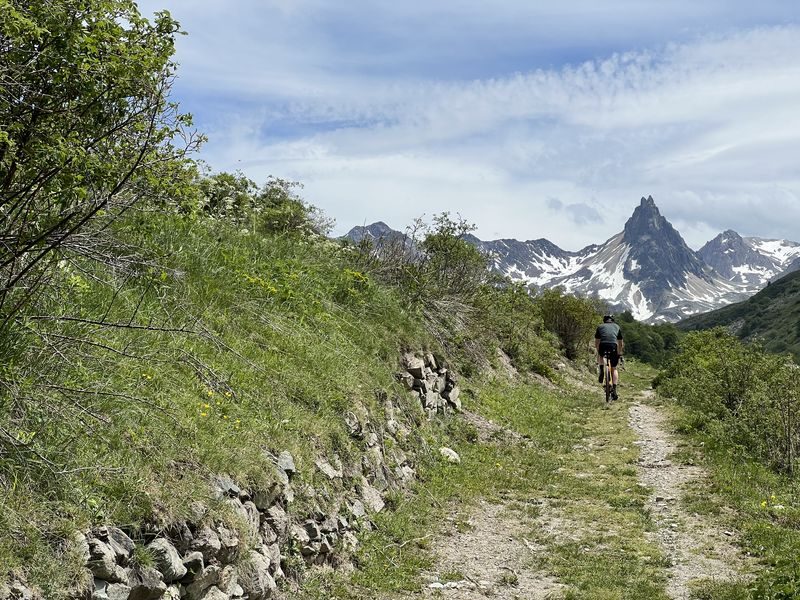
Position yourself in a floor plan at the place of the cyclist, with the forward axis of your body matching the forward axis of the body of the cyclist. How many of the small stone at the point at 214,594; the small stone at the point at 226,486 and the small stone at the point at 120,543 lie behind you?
3

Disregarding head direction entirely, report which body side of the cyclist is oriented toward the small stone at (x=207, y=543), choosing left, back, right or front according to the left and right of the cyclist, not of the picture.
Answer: back

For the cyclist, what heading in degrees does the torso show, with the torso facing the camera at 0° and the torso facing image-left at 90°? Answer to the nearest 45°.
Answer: approximately 180°

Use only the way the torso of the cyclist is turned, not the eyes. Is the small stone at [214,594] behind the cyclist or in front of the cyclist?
behind

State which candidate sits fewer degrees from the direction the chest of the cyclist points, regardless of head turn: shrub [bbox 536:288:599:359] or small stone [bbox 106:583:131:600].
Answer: the shrub

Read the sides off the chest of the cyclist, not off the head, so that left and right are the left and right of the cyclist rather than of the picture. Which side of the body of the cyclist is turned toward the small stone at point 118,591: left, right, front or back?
back

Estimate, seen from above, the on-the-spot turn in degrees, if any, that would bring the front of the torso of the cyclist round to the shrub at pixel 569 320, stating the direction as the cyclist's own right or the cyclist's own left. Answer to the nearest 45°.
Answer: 0° — they already face it

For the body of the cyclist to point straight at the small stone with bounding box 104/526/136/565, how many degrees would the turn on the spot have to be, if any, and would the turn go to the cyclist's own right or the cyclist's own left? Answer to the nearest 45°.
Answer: approximately 180°

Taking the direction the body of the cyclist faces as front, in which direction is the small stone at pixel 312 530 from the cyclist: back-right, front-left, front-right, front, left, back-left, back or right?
back

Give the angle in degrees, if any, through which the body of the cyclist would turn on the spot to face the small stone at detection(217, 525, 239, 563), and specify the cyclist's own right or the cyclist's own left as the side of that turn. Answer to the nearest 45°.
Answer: approximately 180°

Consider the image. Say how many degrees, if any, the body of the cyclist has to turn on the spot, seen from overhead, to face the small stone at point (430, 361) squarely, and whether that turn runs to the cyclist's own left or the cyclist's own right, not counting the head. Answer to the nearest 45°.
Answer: approximately 135° to the cyclist's own left
